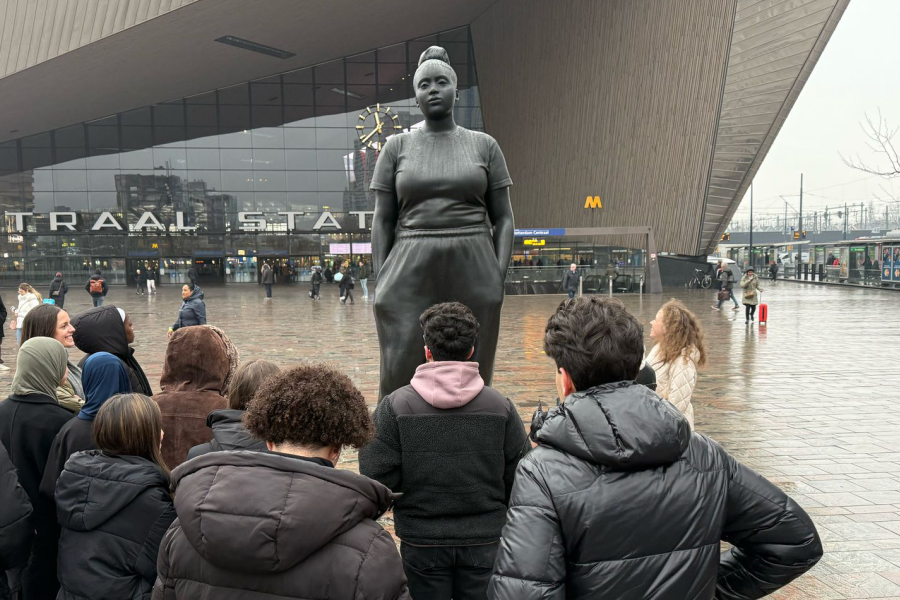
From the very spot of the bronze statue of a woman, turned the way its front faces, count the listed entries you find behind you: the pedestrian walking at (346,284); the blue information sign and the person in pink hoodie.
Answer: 2

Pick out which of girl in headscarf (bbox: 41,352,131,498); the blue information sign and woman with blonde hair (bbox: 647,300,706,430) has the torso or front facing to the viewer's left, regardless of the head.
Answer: the woman with blonde hair

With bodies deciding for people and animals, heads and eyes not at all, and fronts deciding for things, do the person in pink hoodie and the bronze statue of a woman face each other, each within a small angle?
yes

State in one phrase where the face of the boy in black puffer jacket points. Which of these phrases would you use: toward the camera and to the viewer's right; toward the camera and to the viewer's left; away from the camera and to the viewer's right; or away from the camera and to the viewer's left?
away from the camera and to the viewer's left

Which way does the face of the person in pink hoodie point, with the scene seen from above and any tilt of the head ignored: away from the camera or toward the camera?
away from the camera

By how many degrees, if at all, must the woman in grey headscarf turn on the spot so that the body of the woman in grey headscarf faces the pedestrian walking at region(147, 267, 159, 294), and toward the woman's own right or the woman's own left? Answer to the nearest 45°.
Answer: approximately 45° to the woman's own left

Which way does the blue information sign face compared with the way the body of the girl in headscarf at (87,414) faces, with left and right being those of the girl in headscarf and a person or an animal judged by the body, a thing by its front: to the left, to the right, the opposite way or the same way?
the opposite way

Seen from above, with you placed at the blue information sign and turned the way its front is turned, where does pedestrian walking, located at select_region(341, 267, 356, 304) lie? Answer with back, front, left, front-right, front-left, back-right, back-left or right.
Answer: front-right

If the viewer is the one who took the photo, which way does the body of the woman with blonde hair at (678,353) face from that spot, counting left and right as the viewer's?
facing to the left of the viewer

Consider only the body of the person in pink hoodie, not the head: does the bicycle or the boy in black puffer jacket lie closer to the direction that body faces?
the bicycle

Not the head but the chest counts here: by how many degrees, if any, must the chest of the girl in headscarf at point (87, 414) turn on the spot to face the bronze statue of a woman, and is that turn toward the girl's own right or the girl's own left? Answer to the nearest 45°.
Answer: approximately 45° to the girl's own right

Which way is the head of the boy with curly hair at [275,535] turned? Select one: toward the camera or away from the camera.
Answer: away from the camera

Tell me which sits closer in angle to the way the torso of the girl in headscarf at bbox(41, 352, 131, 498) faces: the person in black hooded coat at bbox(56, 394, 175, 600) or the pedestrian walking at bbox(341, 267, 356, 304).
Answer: the pedestrian walking

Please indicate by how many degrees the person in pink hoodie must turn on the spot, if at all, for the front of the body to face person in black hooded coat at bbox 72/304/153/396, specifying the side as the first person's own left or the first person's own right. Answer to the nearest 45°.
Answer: approximately 45° to the first person's own left
